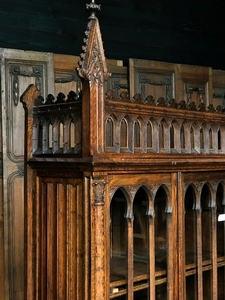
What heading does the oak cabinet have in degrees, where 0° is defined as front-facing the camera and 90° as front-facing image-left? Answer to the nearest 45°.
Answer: approximately 315°
